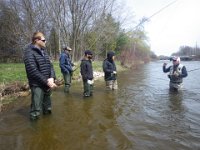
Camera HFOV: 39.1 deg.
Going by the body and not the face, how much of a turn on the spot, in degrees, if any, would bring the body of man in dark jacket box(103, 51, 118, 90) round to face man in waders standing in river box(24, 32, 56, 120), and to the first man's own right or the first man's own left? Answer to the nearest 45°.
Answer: approximately 90° to the first man's own right

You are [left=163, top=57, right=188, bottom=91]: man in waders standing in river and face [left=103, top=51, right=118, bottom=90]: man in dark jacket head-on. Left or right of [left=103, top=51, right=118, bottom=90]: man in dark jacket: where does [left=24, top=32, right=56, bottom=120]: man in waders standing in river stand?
left

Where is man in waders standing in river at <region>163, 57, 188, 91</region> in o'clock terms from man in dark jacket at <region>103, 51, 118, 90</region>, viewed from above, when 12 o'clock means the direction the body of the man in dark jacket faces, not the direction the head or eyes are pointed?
The man in waders standing in river is roughly at 12 o'clock from the man in dark jacket.

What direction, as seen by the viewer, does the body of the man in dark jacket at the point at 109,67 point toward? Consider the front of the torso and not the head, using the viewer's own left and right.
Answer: facing to the right of the viewer
